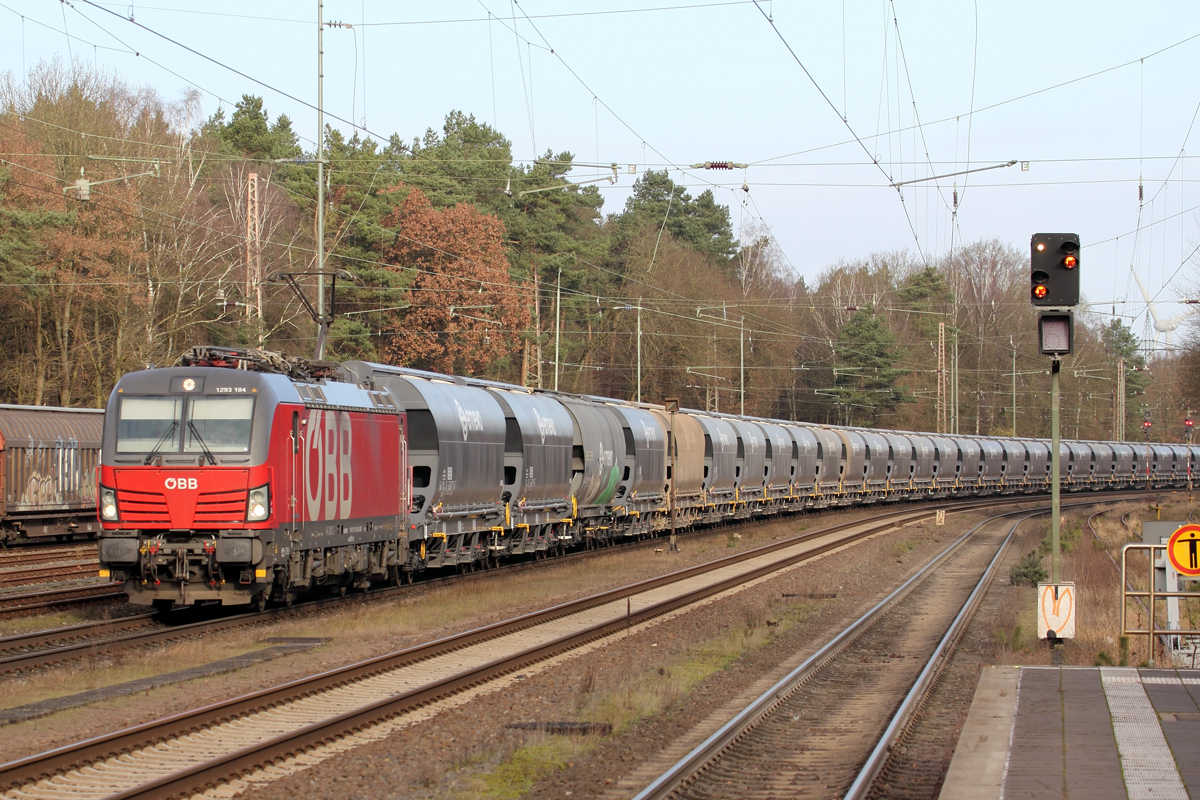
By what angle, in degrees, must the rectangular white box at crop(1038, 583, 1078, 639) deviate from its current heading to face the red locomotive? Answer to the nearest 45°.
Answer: approximately 90° to its right

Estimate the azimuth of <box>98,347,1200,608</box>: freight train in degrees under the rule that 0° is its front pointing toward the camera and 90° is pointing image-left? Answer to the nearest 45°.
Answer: approximately 45°

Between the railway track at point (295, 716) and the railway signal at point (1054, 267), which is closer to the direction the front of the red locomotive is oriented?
the railway track

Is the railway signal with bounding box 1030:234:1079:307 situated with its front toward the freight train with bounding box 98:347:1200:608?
no

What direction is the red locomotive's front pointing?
toward the camera

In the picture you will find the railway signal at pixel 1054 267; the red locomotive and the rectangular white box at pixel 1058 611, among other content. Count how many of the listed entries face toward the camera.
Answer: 3

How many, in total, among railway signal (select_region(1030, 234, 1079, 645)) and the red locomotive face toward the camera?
2

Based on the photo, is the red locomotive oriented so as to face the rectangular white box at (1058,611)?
no

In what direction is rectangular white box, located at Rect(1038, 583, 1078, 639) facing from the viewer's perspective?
toward the camera

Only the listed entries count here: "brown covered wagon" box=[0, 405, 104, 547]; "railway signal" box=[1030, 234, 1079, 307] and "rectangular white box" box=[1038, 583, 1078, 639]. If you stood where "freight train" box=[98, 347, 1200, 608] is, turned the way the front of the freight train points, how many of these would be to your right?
1

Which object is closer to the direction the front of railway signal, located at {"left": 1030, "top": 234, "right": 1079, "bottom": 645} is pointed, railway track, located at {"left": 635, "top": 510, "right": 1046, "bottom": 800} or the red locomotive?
the railway track

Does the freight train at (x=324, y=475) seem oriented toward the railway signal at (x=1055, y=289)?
no

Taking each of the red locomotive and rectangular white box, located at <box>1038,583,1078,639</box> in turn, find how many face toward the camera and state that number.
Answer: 2

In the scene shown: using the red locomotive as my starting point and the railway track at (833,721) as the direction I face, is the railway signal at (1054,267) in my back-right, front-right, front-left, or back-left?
front-left

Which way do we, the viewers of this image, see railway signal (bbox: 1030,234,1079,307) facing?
facing the viewer
